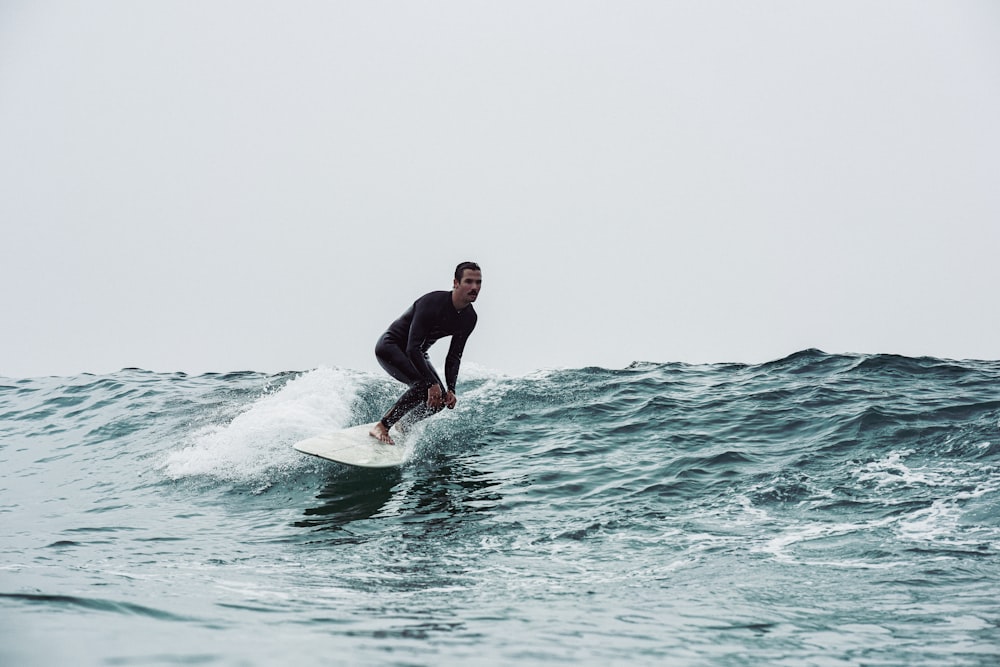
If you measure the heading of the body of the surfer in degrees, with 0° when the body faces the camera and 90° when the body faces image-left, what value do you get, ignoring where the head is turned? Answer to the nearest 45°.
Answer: approximately 315°

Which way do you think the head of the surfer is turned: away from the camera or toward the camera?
toward the camera
